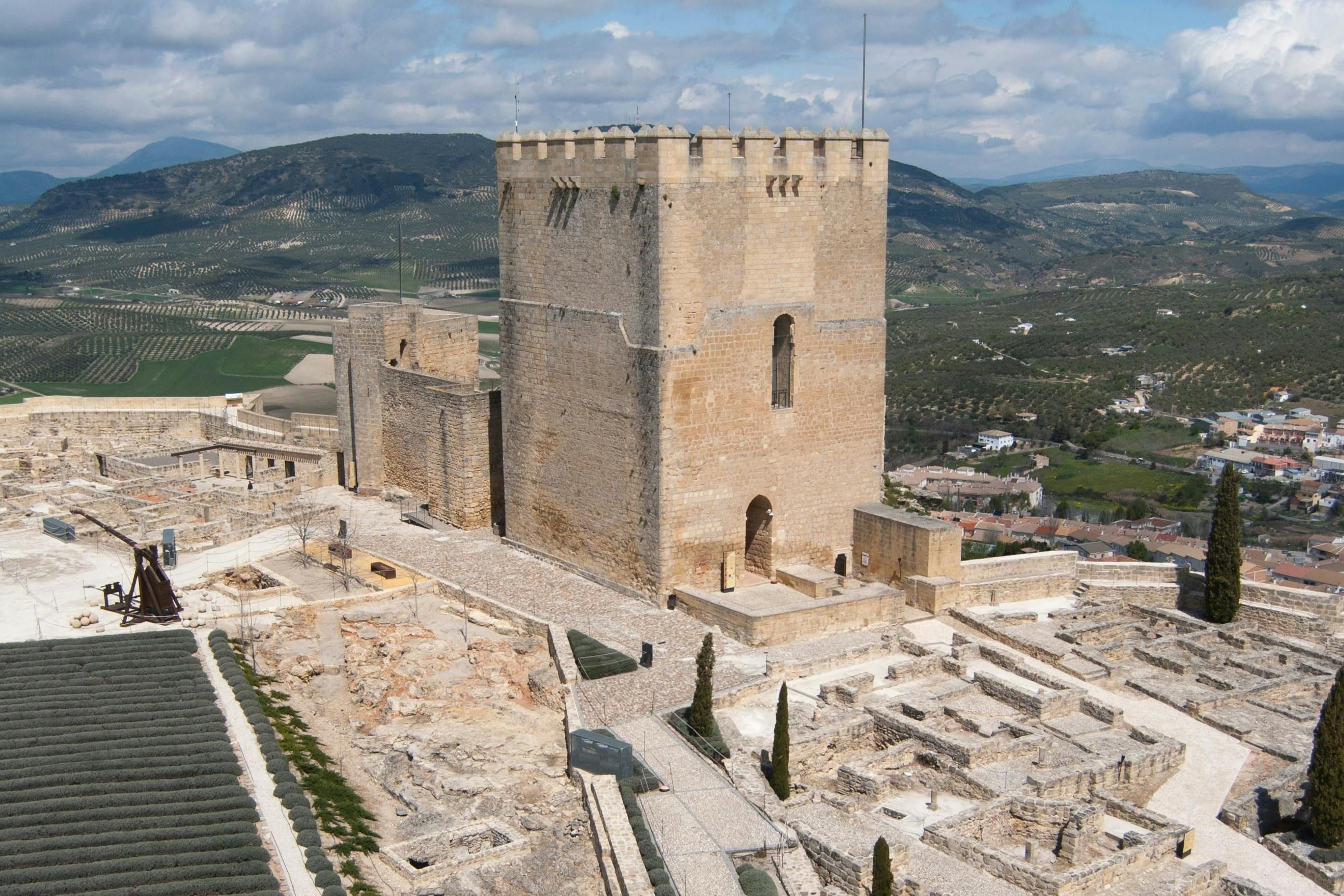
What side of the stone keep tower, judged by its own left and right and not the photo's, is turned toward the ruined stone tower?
back

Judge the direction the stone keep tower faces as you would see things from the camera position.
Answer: facing the viewer and to the right of the viewer

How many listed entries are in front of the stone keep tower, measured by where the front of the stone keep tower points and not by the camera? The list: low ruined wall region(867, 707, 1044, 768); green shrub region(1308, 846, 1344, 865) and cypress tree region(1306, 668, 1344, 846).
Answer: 3

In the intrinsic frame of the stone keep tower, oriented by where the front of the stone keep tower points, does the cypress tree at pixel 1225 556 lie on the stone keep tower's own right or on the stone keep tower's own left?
on the stone keep tower's own left

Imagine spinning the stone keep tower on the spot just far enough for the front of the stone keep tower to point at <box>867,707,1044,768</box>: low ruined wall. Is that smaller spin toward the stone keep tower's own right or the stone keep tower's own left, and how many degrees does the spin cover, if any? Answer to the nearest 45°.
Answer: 0° — it already faces it

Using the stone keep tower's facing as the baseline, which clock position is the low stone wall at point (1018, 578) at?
The low stone wall is roughly at 10 o'clock from the stone keep tower.

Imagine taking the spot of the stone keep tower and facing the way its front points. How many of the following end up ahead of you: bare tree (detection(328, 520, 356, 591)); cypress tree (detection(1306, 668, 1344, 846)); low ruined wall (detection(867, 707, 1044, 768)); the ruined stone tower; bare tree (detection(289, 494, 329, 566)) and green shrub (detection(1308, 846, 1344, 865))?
3

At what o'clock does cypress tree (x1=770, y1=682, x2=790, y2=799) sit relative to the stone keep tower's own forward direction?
The cypress tree is roughly at 1 o'clock from the stone keep tower.

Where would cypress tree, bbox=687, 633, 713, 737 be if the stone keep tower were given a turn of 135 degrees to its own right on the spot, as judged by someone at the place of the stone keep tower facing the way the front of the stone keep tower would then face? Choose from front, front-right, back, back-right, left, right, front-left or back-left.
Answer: left

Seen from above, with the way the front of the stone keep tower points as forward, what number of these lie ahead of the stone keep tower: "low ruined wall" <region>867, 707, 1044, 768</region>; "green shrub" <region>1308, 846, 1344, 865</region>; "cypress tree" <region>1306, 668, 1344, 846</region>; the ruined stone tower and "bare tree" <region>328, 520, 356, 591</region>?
3

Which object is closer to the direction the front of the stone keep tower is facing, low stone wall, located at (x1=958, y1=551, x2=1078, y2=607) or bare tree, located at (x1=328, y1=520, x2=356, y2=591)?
the low stone wall

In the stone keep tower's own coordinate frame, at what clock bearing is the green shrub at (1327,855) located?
The green shrub is roughly at 12 o'clock from the stone keep tower.

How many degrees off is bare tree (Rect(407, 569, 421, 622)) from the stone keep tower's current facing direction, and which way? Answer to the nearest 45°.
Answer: approximately 135° to its right
